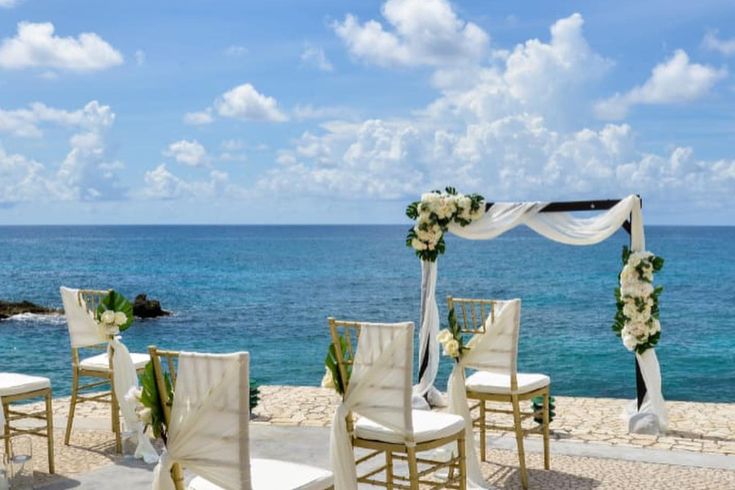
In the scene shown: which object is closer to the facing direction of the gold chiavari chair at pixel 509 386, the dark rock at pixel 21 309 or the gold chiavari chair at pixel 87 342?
the dark rock

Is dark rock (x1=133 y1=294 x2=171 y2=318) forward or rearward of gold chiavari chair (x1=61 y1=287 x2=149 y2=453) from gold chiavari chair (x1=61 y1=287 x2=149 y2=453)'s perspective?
forward

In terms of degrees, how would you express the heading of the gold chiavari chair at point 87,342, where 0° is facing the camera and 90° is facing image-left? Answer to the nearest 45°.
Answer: approximately 225°

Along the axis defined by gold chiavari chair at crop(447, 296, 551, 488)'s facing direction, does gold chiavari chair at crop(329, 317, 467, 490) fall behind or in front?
behind

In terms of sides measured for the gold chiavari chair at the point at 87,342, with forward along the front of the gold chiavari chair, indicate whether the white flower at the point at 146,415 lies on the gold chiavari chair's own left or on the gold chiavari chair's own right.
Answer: on the gold chiavari chair's own right

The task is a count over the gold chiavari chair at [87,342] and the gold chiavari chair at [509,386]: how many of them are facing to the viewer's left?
0

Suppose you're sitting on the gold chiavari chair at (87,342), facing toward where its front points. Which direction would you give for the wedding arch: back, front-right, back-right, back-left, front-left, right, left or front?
front-right

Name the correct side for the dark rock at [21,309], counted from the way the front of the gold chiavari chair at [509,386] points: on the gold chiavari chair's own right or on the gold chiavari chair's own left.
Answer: on the gold chiavari chair's own left

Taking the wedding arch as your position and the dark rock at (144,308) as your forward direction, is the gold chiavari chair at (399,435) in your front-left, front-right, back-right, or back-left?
back-left

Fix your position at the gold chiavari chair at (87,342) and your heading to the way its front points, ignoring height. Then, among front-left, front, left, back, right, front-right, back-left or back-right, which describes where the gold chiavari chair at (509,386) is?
right

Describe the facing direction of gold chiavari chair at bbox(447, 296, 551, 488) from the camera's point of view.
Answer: facing away from the viewer and to the right of the viewer

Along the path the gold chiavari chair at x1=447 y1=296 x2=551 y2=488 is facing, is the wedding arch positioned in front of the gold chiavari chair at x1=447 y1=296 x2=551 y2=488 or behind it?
in front

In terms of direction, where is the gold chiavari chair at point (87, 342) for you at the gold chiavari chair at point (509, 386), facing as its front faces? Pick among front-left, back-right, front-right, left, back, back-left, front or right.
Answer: back-left
